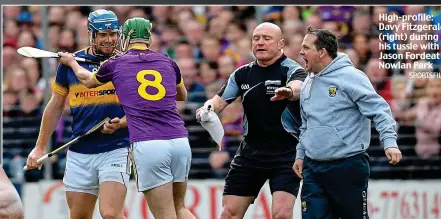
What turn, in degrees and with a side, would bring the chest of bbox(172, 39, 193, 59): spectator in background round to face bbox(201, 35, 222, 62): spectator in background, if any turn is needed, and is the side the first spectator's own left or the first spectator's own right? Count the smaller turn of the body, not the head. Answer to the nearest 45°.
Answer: approximately 90° to the first spectator's own left

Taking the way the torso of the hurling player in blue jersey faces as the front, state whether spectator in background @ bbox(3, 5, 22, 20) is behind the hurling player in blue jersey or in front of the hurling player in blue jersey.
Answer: behind

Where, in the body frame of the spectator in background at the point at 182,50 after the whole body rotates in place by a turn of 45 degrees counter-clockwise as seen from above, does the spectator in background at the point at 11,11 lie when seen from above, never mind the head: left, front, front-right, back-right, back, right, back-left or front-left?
back-right

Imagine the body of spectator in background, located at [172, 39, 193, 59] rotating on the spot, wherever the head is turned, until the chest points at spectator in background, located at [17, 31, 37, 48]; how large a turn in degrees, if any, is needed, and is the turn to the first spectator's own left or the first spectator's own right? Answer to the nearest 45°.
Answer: approximately 90° to the first spectator's own right

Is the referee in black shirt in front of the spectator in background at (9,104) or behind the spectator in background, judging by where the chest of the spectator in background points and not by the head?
in front

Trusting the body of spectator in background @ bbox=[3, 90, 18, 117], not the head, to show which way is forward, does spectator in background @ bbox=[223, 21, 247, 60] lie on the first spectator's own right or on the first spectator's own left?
on the first spectator's own left
